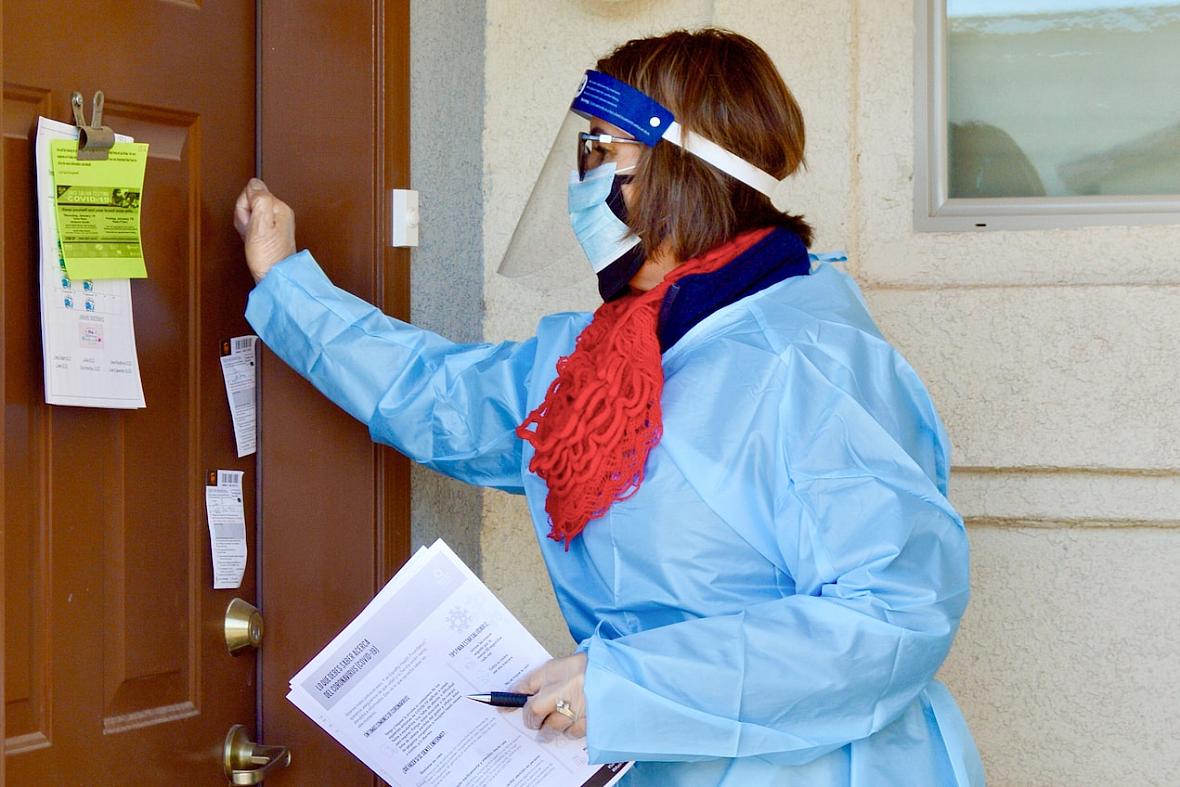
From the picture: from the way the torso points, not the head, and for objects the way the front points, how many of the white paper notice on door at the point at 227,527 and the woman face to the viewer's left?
1

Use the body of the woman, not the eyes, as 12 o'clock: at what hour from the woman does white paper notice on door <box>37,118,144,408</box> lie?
The white paper notice on door is roughly at 12 o'clock from the woman.

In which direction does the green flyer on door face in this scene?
toward the camera

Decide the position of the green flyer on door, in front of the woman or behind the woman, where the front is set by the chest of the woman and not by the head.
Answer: in front

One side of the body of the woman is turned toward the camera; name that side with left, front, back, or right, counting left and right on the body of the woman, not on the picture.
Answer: left

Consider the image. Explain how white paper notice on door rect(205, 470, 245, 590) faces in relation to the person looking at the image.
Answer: facing the viewer

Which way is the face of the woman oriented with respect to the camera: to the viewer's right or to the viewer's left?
to the viewer's left

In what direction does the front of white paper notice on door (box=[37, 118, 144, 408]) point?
toward the camera

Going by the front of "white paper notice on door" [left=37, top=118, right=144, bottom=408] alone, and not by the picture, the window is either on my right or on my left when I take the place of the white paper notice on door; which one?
on my left
